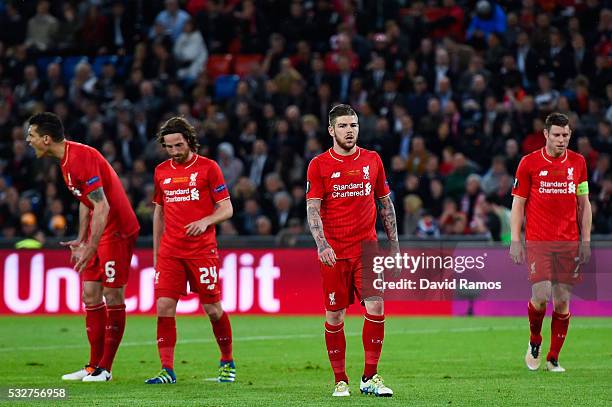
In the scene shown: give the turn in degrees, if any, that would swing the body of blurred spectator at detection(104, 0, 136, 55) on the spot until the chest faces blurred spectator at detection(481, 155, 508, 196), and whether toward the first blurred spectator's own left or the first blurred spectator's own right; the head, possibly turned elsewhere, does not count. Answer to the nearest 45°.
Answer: approximately 45° to the first blurred spectator's own left

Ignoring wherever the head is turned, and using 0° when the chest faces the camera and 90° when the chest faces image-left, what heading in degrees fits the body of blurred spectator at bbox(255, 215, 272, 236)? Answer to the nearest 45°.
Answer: approximately 0°

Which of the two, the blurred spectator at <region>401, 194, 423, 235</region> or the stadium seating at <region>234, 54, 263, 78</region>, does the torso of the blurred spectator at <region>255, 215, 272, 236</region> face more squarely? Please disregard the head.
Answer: the blurred spectator

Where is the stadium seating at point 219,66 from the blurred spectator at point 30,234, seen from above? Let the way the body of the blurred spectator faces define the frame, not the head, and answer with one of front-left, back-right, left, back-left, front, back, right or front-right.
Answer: back-left

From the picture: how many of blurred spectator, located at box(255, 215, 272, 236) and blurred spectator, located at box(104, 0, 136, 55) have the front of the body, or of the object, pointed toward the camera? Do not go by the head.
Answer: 2

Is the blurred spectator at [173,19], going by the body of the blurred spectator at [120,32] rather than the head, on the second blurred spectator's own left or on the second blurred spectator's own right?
on the second blurred spectator's own left

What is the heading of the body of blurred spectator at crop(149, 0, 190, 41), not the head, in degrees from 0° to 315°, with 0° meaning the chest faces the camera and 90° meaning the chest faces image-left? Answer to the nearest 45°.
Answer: approximately 0°

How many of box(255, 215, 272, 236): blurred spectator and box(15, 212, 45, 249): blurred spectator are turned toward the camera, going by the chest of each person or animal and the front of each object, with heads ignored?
2

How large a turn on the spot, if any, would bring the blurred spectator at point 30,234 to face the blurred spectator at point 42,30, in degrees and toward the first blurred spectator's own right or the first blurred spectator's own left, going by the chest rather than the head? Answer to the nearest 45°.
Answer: approximately 180°

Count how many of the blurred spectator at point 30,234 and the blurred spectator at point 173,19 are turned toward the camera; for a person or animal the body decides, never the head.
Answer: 2

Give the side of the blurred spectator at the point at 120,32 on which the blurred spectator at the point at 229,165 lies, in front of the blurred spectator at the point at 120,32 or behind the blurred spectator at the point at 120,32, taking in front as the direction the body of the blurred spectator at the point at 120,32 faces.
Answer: in front

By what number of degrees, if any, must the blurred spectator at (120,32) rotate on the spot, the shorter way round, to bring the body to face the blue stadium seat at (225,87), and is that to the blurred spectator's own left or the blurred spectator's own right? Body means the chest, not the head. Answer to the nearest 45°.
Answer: approximately 45° to the blurred spectator's own left
